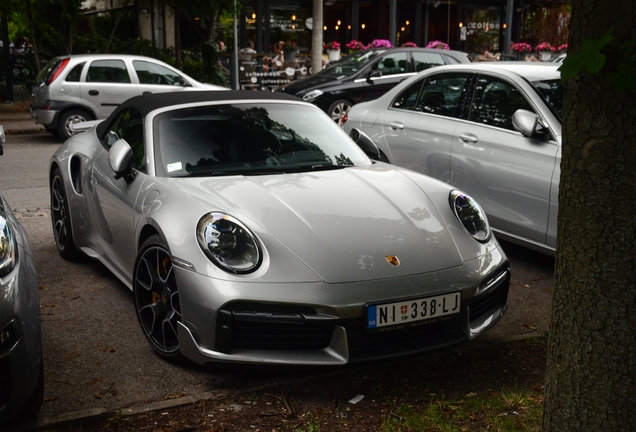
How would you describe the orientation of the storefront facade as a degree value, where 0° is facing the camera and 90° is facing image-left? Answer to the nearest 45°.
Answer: approximately 0°

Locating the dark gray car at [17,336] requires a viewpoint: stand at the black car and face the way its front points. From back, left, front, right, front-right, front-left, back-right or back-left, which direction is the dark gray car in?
front-left

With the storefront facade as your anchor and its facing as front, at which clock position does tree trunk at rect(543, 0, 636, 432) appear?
The tree trunk is roughly at 12 o'clock from the storefront facade.

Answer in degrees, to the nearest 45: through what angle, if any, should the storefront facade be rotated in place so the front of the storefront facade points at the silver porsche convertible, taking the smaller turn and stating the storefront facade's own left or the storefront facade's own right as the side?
0° — it already faces it

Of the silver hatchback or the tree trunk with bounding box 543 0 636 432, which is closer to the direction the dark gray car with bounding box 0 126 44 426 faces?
the tree trunk

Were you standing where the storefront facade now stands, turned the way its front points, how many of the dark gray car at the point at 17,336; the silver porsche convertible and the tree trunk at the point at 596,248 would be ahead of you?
3

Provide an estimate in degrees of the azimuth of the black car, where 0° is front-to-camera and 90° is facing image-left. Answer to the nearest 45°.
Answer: approximately 45°

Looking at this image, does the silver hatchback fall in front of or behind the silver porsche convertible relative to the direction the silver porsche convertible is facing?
behind

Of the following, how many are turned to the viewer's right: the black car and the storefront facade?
0

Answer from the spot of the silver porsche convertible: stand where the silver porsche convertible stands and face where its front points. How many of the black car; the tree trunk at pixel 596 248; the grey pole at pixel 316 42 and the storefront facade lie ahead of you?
1

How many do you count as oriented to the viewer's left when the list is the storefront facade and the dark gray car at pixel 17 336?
0

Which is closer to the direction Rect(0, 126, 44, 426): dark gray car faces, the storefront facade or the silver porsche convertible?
the silver porsche convertible
